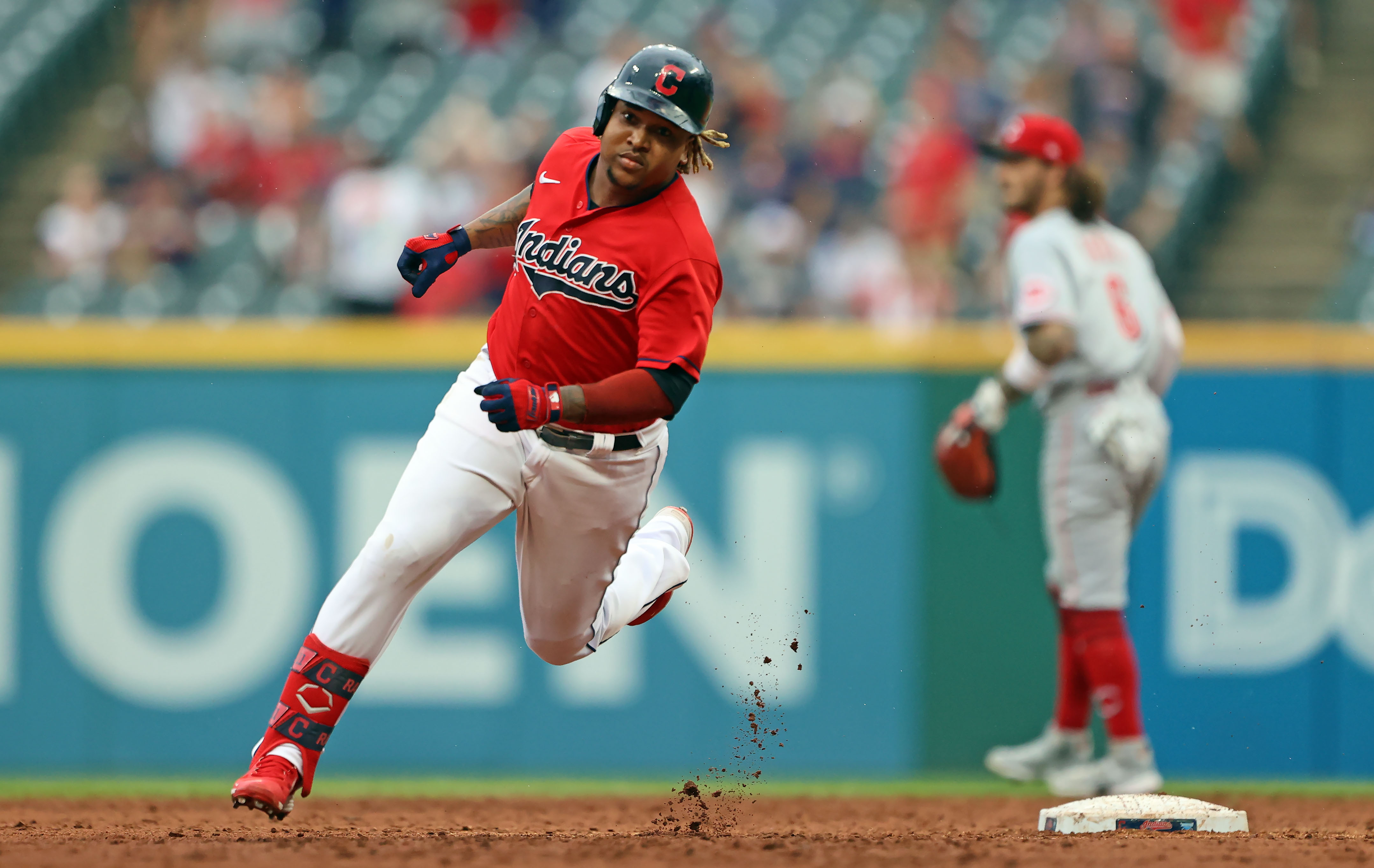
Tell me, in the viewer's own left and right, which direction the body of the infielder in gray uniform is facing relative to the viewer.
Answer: facing away from the viewer and to the left of the viewer

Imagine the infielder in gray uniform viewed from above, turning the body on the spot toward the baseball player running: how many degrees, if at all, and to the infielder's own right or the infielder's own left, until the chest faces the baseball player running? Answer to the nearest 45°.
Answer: approximately 90° to the infielder's own left

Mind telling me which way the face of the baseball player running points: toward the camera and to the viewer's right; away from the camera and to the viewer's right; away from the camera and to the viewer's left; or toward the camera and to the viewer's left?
toward the camera and to the viewer's left

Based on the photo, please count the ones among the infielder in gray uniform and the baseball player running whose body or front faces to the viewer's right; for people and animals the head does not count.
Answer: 0

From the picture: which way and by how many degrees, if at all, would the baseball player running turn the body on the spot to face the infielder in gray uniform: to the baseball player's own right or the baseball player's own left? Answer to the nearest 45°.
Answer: approximately 180°

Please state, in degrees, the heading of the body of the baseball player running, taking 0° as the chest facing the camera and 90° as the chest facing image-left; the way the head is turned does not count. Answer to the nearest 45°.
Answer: approximately 45°
